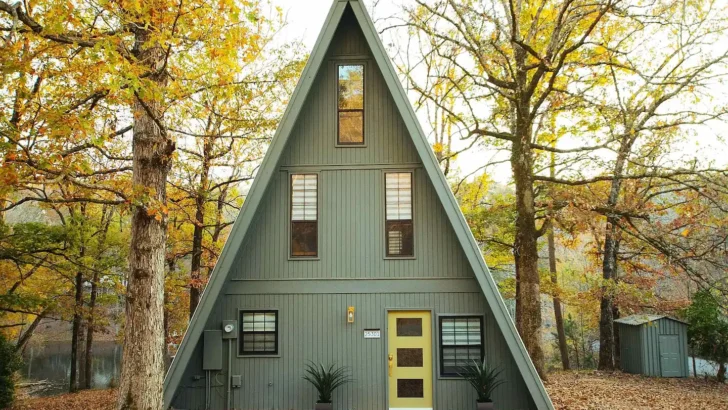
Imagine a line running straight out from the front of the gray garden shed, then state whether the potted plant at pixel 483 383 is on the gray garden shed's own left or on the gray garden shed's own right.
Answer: on the gray garden shed's own right

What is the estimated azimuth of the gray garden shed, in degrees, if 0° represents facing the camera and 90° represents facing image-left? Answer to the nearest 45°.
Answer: approximately 315°

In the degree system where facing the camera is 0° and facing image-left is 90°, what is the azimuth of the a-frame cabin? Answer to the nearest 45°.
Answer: approximately 0°

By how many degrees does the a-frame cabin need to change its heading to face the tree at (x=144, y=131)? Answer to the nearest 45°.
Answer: approximately 45° to its right

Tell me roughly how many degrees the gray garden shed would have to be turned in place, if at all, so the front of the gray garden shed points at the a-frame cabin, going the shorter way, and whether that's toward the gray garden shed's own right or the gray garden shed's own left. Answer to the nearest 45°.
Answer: approximately 90° to the gray garden shed's own right

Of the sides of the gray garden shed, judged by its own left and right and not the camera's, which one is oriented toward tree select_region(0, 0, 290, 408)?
right
